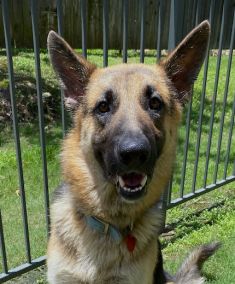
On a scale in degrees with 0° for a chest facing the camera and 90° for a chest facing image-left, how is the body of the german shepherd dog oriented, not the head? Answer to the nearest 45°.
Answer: approximately 0°

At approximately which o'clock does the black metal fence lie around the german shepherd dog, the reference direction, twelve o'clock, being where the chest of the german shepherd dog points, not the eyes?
The black metal fence is roughly at 7 o'clock from the german shepherd dog.
